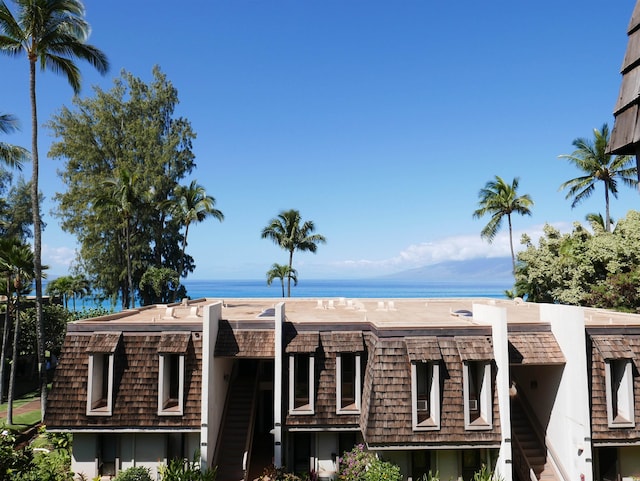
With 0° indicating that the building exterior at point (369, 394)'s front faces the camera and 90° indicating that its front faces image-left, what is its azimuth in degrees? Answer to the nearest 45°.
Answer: approximately 0°

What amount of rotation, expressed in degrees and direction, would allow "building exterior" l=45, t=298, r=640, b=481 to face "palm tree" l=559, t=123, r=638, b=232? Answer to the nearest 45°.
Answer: approximately 135° to its left

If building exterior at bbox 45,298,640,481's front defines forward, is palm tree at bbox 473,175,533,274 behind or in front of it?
behind

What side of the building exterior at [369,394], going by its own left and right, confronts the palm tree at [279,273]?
back

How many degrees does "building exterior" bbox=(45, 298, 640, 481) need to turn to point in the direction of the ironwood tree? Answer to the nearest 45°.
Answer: approximately 135° to its right
